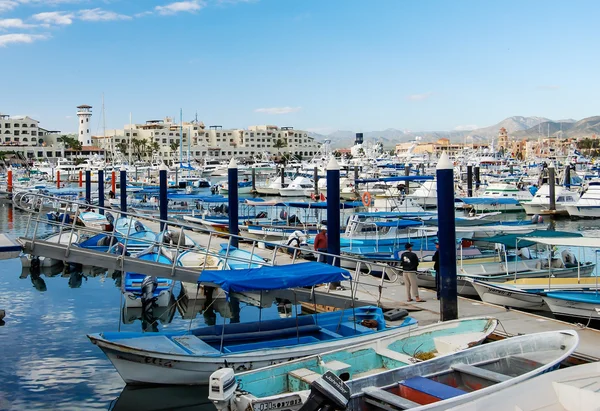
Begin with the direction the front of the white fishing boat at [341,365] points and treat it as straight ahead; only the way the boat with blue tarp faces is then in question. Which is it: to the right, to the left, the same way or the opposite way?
the opposite way

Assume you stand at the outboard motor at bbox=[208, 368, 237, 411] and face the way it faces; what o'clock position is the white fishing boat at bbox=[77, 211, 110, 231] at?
The white fishing boat is roughly at 10 o'clock from the outboard motor.

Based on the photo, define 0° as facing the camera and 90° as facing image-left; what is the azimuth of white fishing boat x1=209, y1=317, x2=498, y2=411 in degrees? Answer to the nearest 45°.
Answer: approximately 225°

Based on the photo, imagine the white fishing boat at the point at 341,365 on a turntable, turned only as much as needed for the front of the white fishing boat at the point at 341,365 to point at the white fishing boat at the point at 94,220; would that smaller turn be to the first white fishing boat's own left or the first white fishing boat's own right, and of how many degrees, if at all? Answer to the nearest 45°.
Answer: approximately 90° to the first white fishing boat's own left

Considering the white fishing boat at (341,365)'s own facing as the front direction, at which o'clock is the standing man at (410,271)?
The standing man is roughly at 11 o'clock from the white fishing boat.

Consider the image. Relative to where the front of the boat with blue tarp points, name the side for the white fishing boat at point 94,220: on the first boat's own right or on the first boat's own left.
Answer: on the first boat's own right

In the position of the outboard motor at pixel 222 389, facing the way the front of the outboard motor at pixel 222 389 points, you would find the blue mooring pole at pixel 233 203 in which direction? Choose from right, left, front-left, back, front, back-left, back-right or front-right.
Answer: front-left

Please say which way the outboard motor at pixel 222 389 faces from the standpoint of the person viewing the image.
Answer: facing away from the viewer and to the right of the viewer

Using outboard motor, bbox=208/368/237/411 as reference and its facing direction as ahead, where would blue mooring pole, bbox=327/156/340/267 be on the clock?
The blue mooring pole is roughly at 11 o'clock from the outboard motor.

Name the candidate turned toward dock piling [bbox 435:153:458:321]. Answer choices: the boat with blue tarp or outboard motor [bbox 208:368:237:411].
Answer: the outboard motor

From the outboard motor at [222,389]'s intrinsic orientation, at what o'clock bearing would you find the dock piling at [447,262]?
The dock piling is roughly at 12 o'clock from the outboard motor.
